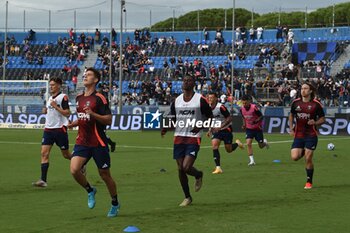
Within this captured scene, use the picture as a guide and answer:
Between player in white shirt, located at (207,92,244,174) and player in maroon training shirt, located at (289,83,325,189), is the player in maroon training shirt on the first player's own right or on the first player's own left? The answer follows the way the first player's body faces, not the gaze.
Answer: on the first player's own left

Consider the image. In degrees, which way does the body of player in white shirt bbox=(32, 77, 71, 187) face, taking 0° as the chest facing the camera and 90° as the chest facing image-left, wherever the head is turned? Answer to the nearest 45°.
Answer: approximately 45°

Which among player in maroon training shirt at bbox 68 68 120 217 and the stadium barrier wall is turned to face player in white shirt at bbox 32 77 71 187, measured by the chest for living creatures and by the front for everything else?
the stadium barrier wall

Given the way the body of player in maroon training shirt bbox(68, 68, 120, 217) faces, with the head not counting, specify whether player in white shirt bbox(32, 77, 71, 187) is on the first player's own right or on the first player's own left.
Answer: on the first player's own right

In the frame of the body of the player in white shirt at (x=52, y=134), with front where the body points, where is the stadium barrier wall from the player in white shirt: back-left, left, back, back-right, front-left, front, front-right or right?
back-right

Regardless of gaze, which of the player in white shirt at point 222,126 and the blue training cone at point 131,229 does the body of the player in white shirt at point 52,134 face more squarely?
the blue training cone
